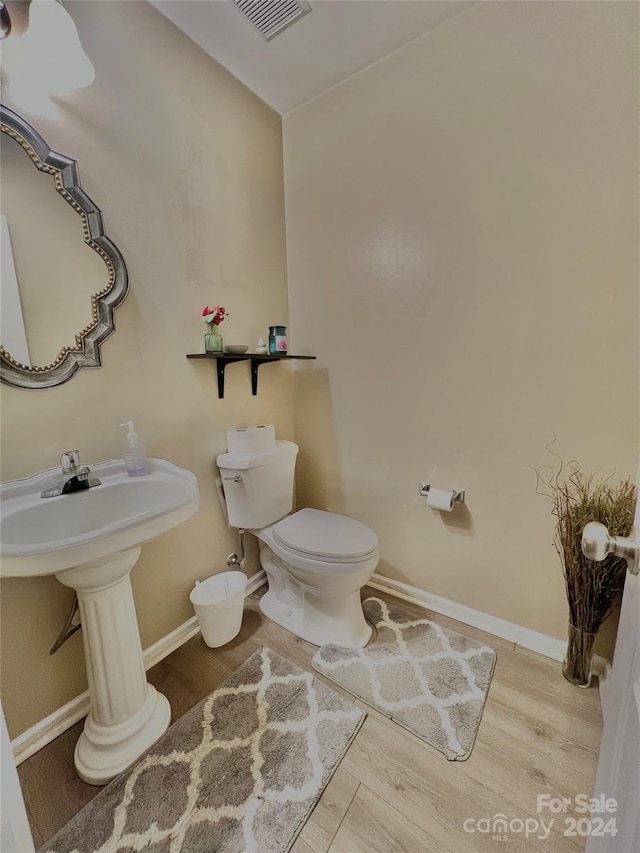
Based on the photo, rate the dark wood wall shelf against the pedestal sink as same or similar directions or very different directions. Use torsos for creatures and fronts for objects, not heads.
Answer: same or similar directions

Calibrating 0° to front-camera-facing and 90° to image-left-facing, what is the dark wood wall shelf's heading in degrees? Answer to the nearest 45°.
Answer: approximately 315°

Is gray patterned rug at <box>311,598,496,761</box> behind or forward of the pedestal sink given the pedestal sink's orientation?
forward

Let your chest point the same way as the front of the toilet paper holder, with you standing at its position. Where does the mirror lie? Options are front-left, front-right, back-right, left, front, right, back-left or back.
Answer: front

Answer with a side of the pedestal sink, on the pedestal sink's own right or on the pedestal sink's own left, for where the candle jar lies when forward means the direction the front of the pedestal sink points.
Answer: on the pedestal sink's own left

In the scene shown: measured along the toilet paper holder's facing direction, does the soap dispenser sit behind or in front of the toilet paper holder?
in front

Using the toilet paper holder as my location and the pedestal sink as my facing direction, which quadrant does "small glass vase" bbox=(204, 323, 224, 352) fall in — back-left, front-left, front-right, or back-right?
front-right

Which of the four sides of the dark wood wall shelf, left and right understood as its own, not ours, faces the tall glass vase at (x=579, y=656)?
front

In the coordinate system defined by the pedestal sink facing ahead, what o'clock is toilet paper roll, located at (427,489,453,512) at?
The toilet paper roll is roughly at 11 o'clock from the pedestal sink.

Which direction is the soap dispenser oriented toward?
to the viewer's left

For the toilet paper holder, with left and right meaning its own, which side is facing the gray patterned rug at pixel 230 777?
front

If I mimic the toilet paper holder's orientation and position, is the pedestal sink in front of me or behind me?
in front
